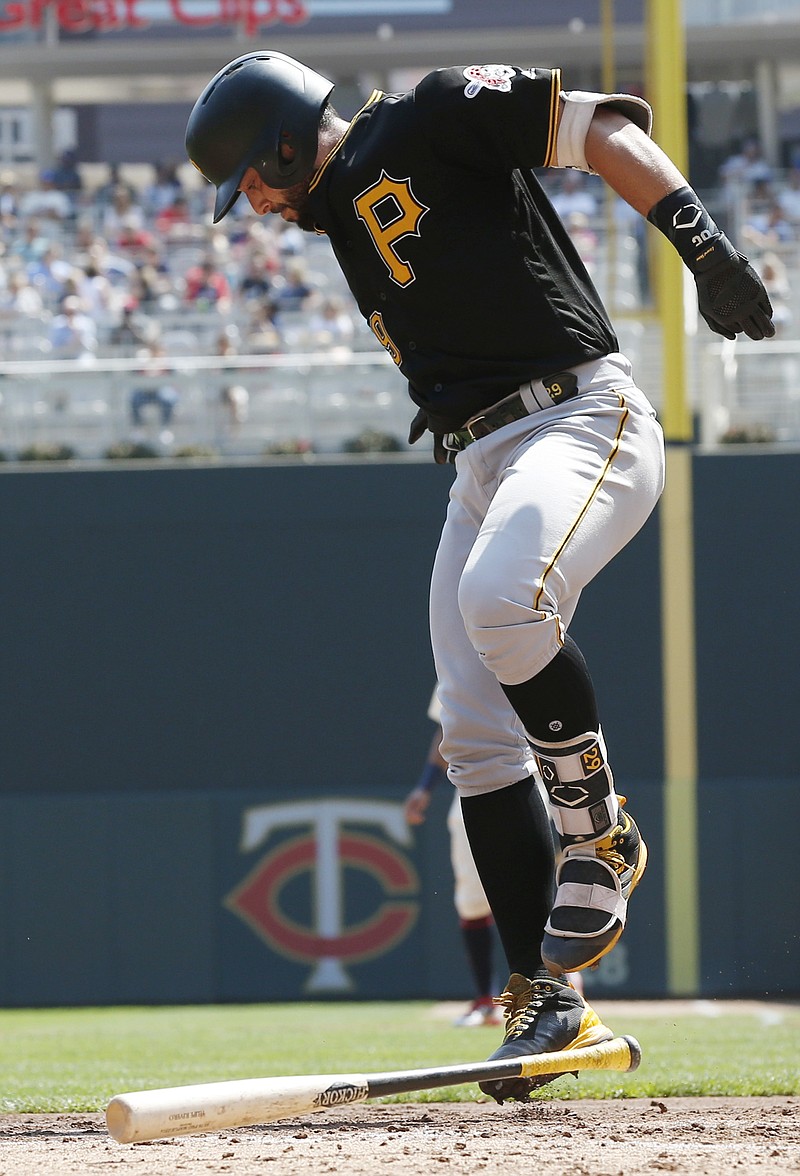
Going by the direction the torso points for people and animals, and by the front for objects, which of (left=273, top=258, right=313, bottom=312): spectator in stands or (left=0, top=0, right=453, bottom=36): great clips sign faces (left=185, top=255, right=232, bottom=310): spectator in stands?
the great clips sign

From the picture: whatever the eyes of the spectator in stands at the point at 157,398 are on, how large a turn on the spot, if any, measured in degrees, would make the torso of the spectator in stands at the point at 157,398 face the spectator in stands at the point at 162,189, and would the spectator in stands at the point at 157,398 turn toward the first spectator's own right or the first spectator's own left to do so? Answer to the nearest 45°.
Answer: approximately 180°

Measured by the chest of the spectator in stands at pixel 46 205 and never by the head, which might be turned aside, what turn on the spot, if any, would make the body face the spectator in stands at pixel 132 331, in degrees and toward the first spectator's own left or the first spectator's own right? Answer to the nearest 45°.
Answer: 0° — they already face them

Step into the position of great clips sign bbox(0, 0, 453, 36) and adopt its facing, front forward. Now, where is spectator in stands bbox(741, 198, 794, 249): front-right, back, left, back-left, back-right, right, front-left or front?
front-left

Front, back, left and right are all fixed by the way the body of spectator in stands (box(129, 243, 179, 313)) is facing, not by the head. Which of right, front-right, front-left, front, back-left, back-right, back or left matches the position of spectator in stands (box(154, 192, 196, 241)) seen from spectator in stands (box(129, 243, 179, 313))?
back

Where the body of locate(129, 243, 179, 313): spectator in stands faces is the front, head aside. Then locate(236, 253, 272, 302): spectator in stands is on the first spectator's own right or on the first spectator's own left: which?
on the first spectator's own left

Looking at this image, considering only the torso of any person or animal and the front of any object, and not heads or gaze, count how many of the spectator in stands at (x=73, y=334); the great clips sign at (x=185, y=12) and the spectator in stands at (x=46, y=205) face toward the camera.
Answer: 3

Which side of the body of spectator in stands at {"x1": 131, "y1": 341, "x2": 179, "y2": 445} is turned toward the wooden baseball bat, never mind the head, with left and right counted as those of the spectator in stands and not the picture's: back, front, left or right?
front

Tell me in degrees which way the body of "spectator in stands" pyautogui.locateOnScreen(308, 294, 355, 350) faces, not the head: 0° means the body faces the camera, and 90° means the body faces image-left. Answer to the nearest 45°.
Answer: approximately 0°

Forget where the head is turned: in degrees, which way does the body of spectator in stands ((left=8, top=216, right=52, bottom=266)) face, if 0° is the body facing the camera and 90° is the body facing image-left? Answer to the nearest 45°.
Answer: approximately 0°

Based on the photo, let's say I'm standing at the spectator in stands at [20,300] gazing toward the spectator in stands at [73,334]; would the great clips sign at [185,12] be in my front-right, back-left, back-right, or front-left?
back-left

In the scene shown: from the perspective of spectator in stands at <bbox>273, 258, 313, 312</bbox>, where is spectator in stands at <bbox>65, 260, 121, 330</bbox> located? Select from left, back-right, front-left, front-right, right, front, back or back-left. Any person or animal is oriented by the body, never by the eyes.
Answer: right
